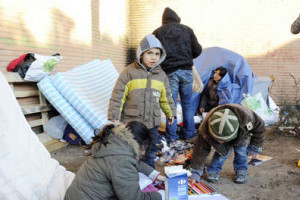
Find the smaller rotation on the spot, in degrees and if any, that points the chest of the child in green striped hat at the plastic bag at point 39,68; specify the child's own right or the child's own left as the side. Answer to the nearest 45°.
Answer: approximately 90° to the child's own right

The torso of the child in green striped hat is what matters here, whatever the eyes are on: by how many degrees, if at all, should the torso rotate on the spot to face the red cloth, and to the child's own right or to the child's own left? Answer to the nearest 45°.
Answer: approximately 90° to the child's own right

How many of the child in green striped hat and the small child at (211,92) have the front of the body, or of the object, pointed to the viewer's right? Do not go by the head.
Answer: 0

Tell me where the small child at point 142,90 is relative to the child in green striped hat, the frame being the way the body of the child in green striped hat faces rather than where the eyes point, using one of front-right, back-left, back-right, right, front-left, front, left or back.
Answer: right

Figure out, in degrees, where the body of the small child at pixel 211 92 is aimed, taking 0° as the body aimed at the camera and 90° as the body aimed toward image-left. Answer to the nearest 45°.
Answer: approximately 45°
